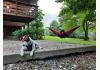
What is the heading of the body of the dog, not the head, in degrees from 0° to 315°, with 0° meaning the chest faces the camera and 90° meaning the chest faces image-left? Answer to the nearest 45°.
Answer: approximately 45°
